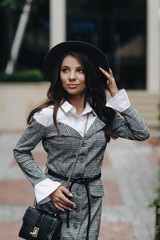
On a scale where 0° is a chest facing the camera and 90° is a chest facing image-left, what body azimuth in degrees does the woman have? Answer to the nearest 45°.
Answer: approximately 0°

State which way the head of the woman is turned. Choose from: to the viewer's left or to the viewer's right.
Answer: to the viewer's left

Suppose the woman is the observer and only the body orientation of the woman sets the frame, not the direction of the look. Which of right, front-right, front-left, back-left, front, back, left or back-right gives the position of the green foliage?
back
